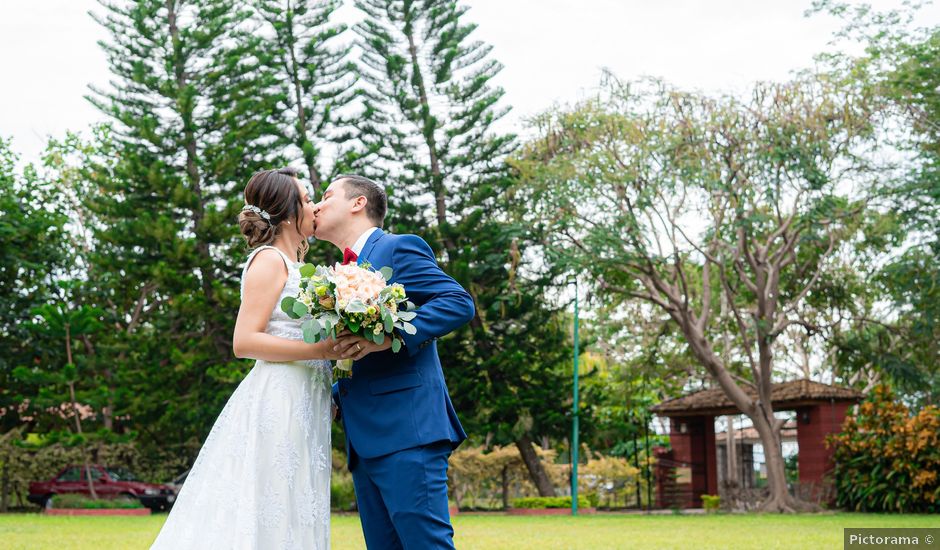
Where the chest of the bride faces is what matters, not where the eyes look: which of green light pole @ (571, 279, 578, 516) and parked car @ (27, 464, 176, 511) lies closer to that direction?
the green light pole

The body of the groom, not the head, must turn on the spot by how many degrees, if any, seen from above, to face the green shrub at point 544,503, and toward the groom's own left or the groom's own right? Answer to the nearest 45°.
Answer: approximately 90° to the groom's own right

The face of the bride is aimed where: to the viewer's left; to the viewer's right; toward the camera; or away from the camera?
to the viewer's right

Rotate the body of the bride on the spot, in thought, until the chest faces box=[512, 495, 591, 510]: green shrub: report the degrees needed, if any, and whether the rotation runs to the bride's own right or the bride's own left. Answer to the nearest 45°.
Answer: approximately 90° to the bride's own left

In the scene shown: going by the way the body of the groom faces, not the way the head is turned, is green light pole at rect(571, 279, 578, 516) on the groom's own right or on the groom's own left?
on the groom's own right

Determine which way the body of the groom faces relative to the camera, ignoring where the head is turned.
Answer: to the viewer's left

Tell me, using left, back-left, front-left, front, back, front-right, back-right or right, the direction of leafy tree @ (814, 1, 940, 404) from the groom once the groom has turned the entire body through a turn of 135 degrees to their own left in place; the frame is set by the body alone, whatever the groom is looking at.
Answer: left

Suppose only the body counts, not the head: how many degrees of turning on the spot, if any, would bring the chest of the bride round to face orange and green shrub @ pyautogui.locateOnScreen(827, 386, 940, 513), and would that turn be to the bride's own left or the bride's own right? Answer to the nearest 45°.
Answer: approximately 45° to the bride's own left

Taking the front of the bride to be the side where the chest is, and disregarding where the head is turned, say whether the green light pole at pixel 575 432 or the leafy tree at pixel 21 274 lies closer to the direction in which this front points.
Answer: the green light pole

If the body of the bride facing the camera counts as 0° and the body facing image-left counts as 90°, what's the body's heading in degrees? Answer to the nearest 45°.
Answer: approximately 270°

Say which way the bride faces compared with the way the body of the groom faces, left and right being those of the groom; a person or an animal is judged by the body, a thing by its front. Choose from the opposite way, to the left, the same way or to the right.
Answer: the opposite way

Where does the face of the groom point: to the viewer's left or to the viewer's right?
to the viewer's left

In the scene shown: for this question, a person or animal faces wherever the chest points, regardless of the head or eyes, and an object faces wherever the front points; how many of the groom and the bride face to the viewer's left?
1

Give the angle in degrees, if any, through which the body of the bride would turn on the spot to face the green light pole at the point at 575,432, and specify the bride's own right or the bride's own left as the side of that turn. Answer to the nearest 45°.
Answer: approximately 90° to the bride's own left
